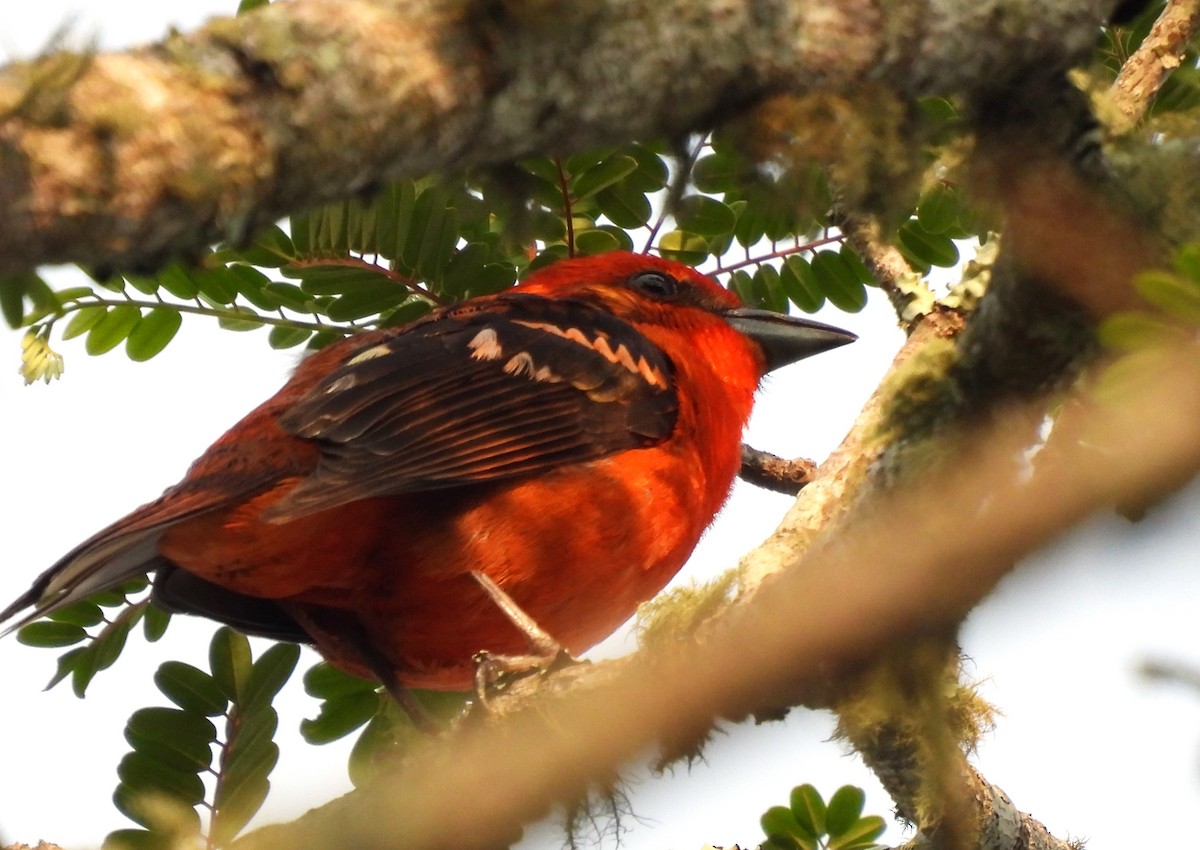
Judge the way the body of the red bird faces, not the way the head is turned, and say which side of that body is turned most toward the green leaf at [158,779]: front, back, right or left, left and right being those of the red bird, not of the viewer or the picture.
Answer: back

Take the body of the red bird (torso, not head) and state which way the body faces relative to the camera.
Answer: to the viewer's right

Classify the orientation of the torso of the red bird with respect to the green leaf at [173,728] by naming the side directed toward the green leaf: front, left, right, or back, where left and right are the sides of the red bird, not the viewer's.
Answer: back

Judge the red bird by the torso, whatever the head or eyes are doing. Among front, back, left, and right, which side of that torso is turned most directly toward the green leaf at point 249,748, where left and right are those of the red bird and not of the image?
back
